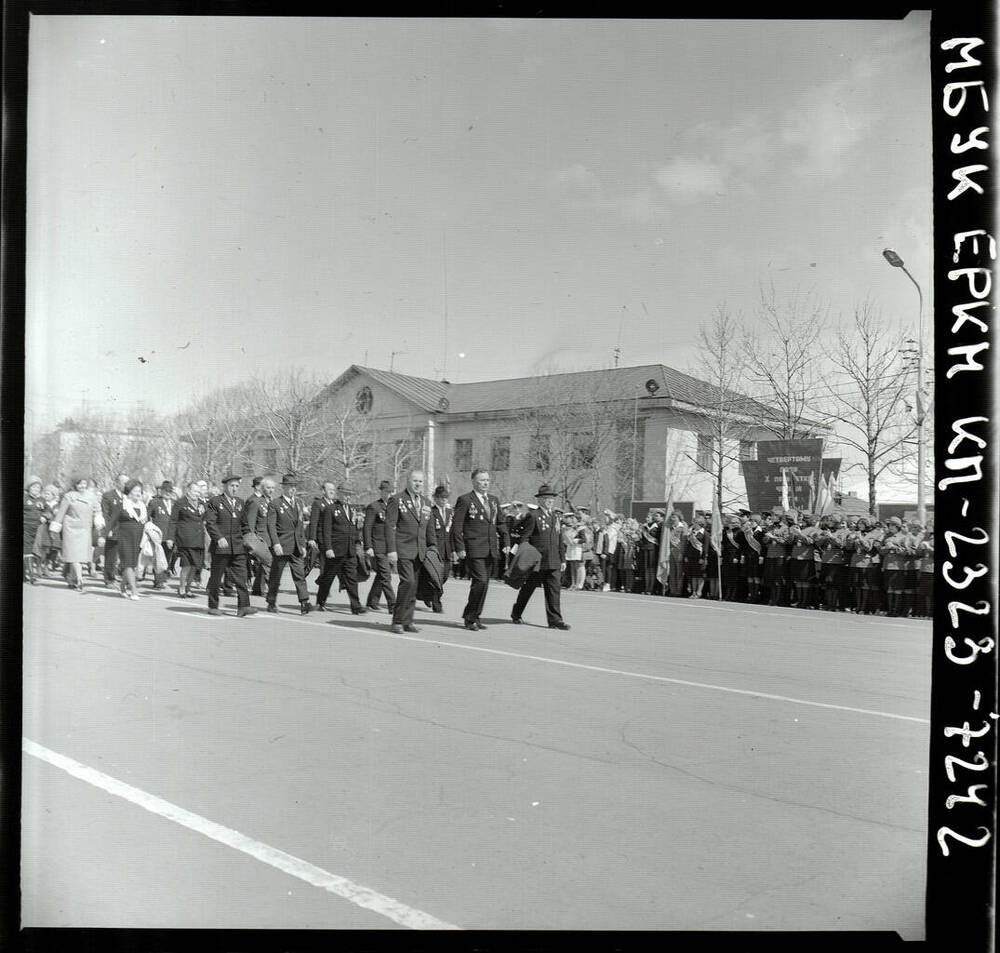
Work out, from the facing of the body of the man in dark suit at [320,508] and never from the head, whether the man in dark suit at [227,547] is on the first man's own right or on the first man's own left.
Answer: on the first man's own right

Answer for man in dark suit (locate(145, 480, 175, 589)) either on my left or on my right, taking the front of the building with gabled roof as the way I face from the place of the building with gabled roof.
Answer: on my right

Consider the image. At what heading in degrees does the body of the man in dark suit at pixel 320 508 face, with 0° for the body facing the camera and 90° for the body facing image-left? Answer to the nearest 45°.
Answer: approximately 315°

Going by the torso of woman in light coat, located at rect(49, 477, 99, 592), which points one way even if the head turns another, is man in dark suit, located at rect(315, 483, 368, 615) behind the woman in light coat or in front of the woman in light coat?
in front

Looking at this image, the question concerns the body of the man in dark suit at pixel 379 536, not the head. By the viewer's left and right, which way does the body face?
facing the viewer and to the right of the viewer

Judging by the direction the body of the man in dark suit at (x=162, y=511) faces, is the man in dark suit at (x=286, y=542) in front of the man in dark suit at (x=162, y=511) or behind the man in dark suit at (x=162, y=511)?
in front

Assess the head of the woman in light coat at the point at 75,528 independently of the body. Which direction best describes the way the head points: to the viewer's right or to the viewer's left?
to the viewer's right

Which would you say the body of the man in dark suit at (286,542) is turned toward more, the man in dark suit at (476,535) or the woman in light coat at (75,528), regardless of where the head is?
the man in dark suit

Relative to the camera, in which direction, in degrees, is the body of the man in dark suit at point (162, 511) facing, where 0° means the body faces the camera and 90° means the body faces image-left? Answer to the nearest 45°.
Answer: approximately 315°

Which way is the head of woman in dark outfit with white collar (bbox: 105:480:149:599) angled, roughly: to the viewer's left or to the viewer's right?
to the viewer's right
